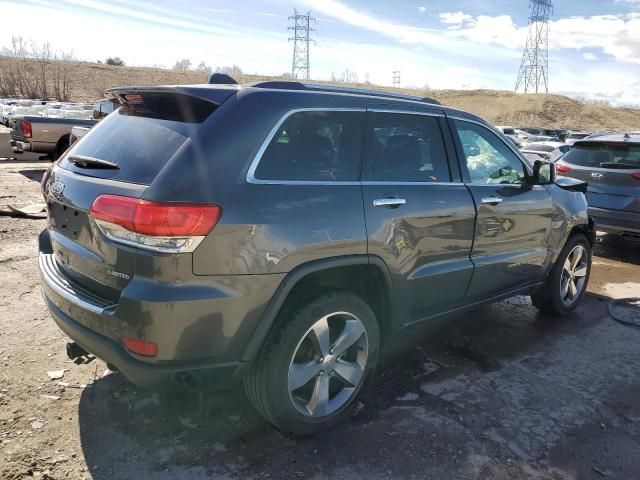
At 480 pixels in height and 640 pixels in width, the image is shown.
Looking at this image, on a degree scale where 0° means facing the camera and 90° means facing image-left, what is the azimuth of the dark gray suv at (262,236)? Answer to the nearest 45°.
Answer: approximately 225°
